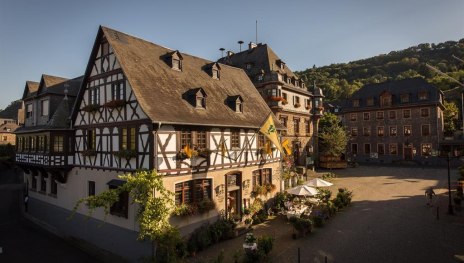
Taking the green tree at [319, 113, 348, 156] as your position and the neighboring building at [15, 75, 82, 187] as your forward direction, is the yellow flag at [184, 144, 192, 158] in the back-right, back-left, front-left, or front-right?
front-left

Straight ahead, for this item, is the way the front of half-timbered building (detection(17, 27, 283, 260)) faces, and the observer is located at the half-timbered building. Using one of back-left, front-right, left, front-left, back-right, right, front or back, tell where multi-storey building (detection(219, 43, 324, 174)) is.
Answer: left

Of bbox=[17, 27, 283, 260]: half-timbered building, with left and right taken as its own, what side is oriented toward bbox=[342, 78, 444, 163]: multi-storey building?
left

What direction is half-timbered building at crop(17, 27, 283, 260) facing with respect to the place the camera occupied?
facing the viewer and to the right of the viewer

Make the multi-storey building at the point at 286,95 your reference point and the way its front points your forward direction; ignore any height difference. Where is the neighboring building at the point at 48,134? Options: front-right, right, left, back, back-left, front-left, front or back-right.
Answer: right

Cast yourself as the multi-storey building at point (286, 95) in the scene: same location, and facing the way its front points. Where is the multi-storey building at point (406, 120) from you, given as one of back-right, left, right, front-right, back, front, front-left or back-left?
left

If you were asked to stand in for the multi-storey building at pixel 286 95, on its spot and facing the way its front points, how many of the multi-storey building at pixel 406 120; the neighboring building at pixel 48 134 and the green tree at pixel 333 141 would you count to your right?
1

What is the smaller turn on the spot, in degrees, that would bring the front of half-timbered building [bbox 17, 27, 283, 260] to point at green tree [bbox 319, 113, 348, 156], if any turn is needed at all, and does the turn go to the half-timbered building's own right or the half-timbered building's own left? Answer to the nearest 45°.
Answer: approximately 90° to the half-timbered building's own left

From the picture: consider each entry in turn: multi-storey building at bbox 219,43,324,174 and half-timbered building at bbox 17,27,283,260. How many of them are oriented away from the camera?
0

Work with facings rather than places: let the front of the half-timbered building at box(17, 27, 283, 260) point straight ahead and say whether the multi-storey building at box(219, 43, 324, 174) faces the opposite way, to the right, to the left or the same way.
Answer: the same way

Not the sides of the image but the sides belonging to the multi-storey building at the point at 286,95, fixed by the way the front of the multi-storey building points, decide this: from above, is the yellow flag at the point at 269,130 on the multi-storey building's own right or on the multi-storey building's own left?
on the multi-storey building's own right

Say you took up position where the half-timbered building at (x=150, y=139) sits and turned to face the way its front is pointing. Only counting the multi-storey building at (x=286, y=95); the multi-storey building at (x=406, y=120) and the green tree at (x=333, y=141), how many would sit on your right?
0
